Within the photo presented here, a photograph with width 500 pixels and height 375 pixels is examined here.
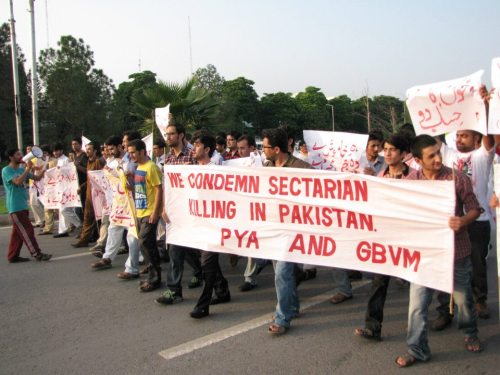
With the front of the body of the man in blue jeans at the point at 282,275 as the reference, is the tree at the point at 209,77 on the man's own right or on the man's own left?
on the man's own right

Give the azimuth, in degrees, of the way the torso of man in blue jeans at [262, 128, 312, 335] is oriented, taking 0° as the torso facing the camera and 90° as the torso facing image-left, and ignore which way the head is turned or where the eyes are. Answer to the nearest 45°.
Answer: approximately 45°

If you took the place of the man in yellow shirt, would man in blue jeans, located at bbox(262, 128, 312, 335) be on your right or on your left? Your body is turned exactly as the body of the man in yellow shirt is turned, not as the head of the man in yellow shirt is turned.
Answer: on your left

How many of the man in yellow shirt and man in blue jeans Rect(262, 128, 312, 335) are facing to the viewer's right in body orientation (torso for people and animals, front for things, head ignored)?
0

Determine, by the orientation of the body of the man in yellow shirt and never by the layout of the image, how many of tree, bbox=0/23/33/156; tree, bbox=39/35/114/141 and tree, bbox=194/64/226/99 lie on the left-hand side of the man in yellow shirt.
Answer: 0

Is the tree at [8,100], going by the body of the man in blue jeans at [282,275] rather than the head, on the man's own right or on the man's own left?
on the man's own right

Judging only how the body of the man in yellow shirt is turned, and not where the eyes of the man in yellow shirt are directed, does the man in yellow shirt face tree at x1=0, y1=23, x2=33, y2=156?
no

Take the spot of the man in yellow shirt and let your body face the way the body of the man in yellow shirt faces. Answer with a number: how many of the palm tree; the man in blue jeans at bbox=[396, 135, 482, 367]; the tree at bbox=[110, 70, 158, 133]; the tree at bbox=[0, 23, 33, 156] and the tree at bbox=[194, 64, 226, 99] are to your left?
1

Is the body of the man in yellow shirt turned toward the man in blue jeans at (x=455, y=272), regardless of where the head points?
no

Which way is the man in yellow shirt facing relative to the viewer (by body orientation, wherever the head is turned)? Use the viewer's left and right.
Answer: facing the viewer and to the left of the viewer

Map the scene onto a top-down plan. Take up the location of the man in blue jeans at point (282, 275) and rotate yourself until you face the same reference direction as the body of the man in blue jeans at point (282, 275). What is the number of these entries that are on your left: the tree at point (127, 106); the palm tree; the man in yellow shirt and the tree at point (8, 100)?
0

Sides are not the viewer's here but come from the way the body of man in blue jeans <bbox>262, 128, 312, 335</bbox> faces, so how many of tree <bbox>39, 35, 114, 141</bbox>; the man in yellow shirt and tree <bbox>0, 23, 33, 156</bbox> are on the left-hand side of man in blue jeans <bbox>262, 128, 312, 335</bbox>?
0

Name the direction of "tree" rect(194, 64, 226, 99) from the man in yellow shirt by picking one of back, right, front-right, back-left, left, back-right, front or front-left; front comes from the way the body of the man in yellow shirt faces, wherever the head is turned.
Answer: back-right

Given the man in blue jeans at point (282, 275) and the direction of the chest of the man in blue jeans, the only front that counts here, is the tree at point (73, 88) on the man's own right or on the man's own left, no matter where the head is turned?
on the man's own right

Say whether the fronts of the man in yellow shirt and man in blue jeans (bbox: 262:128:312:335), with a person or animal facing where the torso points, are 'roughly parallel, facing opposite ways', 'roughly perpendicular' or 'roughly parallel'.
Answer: roughly parallel
